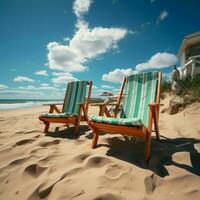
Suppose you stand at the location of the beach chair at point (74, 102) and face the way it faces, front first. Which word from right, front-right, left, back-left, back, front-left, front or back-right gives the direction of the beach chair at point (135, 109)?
left

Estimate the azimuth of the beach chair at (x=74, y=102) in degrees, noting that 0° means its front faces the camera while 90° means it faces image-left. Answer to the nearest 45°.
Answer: approximately 45°

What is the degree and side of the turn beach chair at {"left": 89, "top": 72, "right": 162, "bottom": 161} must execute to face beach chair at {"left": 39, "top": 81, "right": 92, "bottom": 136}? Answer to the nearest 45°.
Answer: approximately 90° to its right

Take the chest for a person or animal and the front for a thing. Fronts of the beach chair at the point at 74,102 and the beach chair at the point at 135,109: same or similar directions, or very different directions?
same or similar directions

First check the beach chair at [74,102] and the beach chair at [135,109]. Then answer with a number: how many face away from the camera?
0

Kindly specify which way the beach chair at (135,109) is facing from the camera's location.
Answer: facing the viewer and to the left of the viewer
